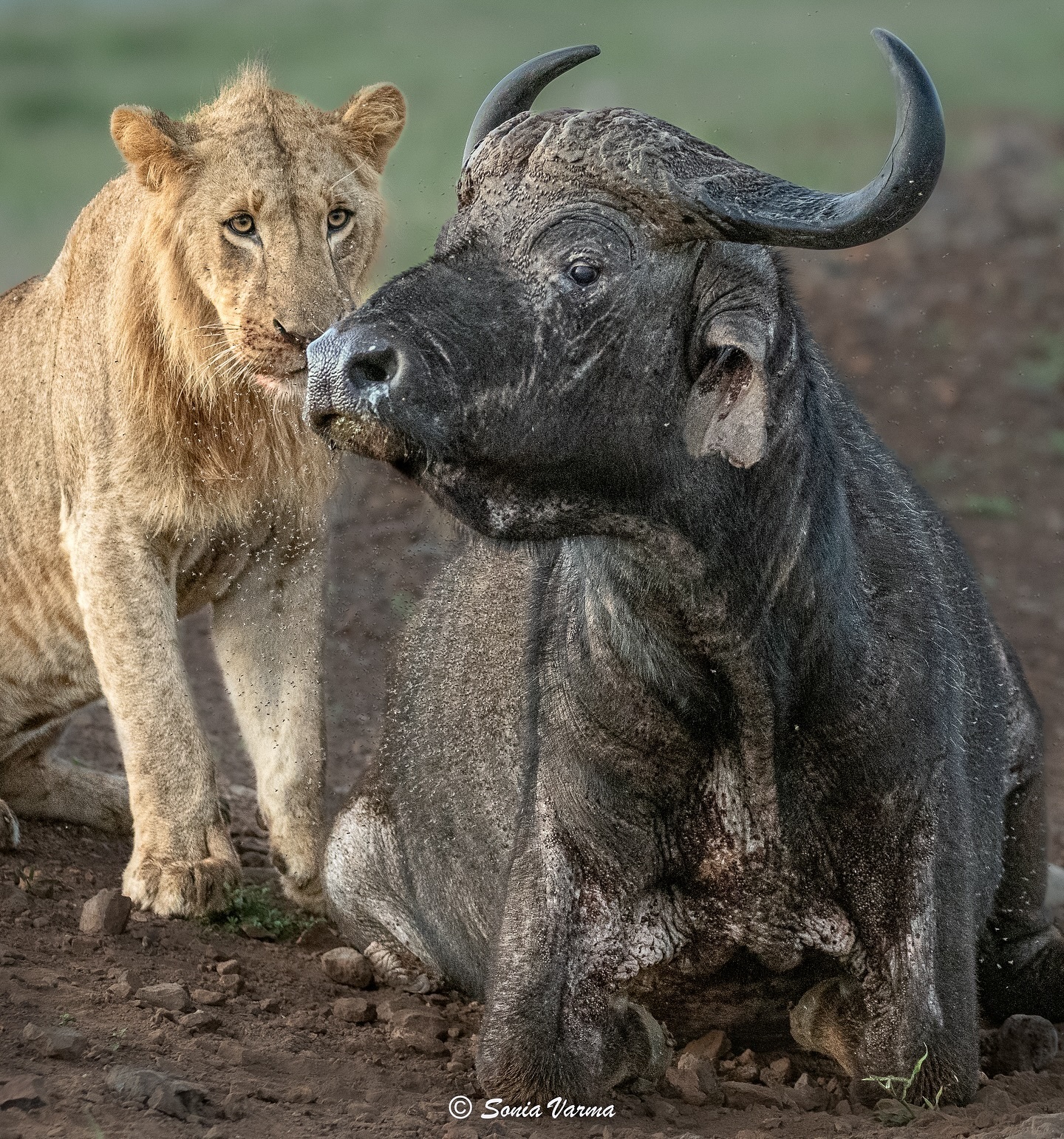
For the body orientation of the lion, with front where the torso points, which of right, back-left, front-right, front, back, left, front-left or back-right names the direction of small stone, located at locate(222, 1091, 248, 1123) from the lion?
front-right

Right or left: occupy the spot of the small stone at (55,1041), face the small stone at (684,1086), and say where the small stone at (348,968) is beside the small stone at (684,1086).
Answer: left

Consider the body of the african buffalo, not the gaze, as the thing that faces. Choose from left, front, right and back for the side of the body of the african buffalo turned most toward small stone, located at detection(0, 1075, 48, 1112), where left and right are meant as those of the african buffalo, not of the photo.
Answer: right

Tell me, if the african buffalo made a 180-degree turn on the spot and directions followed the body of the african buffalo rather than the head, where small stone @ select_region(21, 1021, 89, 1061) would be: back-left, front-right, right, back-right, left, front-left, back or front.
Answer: left

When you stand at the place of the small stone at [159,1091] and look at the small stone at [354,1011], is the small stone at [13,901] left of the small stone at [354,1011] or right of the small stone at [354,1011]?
left

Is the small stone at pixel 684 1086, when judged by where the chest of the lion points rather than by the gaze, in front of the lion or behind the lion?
in front

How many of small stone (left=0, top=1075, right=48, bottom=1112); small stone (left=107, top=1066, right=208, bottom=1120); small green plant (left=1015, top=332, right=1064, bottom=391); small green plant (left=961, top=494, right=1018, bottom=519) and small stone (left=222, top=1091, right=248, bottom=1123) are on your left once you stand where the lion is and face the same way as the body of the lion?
2

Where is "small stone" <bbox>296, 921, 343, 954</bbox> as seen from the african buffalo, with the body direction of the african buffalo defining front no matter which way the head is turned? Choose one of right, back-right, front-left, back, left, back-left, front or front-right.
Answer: back-right

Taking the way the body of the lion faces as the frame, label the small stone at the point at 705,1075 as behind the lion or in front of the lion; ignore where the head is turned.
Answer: in front

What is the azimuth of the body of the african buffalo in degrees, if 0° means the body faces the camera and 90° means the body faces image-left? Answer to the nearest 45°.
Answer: approximately 0°
